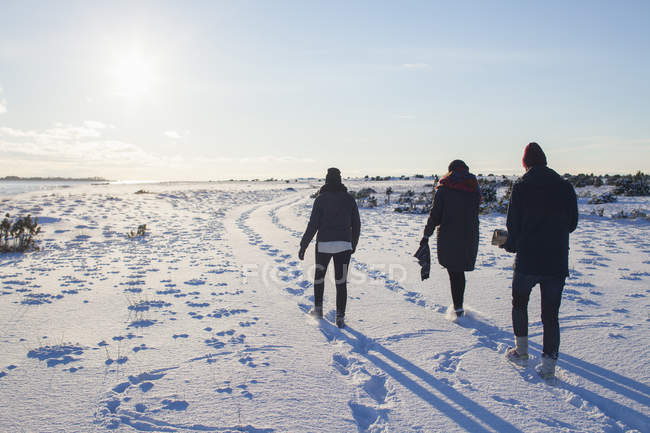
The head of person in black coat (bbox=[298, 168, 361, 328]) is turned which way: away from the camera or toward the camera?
away from the camera

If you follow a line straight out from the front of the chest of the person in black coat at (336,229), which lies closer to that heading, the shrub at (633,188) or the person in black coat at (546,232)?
the shrub

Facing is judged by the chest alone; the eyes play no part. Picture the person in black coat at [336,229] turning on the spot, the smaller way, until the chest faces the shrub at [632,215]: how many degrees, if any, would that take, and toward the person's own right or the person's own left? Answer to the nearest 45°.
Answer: approximately 45° to the person's own right

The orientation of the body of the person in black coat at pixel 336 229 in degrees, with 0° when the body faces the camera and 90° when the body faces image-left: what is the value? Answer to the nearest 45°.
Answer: approximately 180°

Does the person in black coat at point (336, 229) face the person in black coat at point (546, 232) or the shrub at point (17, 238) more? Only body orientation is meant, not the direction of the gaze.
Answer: the shrub

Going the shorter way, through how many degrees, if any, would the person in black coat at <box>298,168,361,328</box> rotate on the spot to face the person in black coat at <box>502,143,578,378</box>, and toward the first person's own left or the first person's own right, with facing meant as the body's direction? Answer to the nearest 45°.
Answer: approximately 135° to the first person's own right

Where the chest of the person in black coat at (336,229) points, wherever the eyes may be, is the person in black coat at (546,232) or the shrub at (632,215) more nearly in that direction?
the shrub

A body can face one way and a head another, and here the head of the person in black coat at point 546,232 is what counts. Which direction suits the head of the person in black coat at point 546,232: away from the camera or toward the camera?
away from the camera

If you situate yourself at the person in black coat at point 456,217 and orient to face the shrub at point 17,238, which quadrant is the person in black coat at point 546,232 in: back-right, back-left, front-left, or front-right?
back-left
